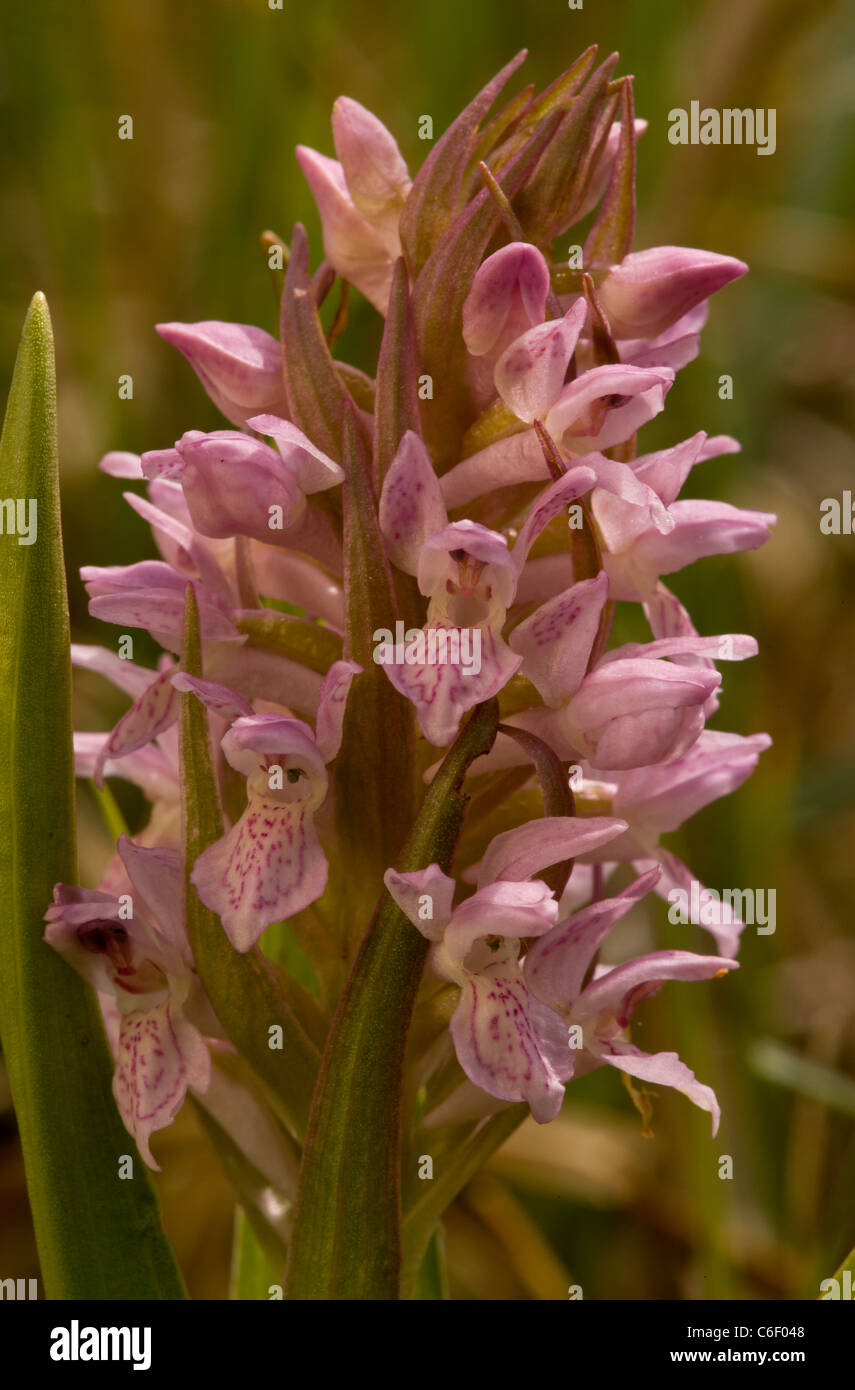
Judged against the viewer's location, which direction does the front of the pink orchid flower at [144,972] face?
facing the viewer and to the left of the viewer

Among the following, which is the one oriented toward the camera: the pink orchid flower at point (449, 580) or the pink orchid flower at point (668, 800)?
the pink orchid flower at point (449, 580)

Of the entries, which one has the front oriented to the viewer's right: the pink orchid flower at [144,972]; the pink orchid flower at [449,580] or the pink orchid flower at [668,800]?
the pink orchid flower at [668,800]

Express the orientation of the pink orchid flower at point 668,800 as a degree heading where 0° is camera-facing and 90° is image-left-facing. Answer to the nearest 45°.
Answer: approximately 270°

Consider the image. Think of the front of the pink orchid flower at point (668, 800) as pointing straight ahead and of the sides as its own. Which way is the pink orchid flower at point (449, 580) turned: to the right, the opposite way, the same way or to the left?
to the right

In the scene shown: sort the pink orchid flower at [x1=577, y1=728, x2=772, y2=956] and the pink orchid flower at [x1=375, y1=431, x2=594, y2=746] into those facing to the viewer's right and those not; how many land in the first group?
1

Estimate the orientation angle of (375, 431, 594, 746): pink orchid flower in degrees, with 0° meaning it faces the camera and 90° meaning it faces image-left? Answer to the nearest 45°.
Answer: approximately 0°
